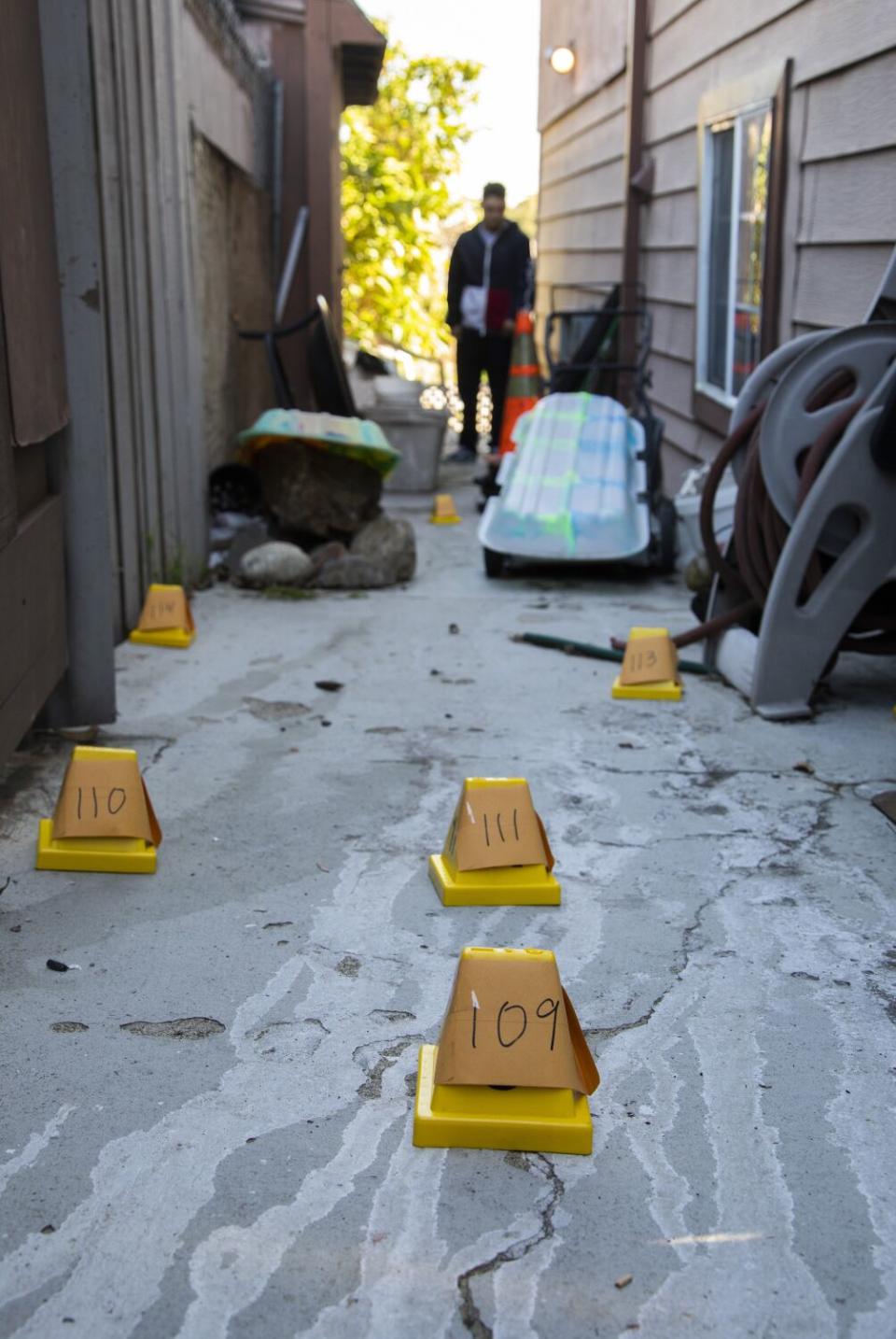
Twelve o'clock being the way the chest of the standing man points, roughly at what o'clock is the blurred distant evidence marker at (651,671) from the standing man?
The blurred distant evidence marker is roughly at 12 o'clock from the standing man.

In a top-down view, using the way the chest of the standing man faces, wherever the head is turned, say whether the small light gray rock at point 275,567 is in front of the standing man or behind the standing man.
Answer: in front

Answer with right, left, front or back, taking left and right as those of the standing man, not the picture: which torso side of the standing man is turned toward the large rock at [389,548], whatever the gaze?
front

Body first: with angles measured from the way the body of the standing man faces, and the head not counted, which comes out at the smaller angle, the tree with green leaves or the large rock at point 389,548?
the large rock

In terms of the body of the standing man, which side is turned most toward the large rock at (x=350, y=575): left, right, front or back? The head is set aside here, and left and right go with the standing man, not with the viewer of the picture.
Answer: front

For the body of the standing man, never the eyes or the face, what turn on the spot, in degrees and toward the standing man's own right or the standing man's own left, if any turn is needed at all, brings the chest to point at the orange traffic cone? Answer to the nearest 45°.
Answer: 0° — they already face it

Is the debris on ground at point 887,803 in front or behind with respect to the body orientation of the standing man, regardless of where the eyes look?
in front

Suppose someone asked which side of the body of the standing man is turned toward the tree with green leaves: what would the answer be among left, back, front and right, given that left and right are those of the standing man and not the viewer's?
back

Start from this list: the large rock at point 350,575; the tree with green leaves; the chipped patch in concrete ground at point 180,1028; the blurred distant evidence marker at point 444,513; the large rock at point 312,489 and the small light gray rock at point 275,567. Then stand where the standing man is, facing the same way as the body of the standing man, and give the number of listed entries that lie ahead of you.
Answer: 5

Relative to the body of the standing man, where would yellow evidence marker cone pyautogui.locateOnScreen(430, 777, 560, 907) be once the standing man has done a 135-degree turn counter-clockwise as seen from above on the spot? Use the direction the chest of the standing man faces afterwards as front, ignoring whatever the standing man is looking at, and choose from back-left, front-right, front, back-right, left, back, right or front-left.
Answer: back-right

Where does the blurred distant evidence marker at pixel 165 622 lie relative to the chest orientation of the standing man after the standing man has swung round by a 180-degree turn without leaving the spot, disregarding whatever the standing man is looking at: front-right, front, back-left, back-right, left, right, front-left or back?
back

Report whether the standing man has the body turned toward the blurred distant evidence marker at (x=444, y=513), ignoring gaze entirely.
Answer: yes

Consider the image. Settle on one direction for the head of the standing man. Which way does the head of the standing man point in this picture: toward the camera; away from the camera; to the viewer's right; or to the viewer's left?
toward the camera

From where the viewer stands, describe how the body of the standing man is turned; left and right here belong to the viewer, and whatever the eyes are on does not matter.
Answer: facing the viewer

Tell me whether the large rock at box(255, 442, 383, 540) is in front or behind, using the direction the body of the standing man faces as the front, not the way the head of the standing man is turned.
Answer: in front
